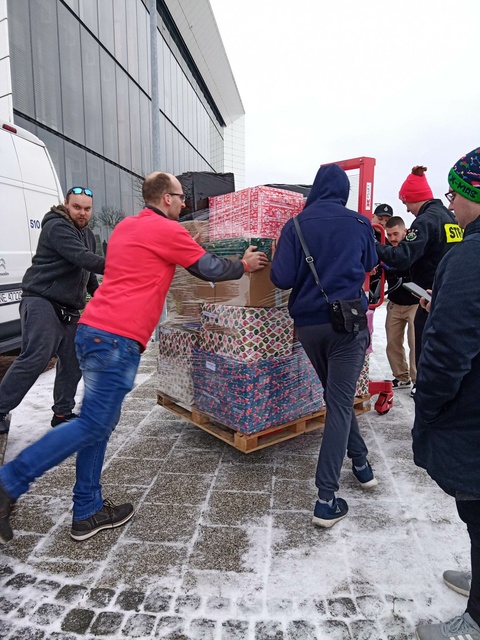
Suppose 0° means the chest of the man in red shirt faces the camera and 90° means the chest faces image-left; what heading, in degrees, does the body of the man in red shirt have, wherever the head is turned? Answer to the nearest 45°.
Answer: approximately 225°

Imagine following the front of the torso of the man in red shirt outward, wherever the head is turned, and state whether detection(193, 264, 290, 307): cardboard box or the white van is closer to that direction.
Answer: the cardboard box

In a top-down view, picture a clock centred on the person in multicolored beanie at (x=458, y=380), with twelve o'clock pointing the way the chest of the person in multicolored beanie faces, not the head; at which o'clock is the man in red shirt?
The man in red shirt is roughly at 12 o'clock from the person in multicolored beanie.

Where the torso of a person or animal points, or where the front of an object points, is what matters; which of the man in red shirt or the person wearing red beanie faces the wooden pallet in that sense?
the man in red shirt

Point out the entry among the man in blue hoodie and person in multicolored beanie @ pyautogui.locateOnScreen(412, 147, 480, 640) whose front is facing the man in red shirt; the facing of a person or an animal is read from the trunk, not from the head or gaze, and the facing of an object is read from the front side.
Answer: the person in multicolored beanie

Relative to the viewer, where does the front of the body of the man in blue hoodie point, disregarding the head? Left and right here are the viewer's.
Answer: facing away from the viewer

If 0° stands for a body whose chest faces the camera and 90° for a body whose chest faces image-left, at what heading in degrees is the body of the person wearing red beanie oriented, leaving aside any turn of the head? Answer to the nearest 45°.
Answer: approximately 135°

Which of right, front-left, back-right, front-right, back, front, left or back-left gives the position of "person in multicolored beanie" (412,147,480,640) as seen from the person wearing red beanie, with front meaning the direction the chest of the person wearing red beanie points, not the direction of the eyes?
back-left

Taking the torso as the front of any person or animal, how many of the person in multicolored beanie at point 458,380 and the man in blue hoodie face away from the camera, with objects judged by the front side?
1

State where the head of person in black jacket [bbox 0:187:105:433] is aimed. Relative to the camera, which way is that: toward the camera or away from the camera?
toward the camera

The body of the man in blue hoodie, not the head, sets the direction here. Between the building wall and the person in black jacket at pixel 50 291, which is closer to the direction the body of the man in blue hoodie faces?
the building wall

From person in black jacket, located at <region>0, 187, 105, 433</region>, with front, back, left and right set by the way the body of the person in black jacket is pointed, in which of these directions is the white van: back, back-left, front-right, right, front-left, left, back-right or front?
back-left

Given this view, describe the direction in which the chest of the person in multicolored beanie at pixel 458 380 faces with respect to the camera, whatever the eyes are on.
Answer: to the viewer's left

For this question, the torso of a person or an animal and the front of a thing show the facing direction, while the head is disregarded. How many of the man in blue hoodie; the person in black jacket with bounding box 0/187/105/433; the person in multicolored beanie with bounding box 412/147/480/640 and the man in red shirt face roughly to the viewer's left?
1

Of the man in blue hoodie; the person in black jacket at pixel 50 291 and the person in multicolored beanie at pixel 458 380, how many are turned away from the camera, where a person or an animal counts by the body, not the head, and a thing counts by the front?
1

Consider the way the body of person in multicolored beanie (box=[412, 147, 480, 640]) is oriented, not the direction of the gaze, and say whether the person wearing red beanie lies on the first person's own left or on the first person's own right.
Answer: on the first person's own right

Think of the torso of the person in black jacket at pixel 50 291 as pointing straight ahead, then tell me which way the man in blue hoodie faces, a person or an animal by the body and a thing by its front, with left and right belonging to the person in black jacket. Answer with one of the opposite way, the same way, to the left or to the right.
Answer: to the left

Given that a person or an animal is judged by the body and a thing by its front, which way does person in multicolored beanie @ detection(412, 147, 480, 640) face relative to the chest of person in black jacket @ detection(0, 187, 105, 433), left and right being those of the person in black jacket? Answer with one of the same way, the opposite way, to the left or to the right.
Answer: the opposite way

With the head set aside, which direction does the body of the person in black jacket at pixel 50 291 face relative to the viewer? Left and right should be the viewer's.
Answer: facing the viewer and to the right of the viewer

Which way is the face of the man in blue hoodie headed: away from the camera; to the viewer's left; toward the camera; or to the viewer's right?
away from the camera
